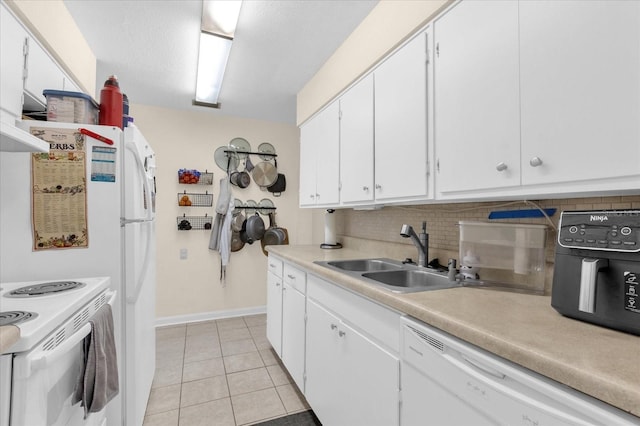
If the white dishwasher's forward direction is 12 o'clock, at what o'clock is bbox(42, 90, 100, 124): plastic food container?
The plastic food container is roughly at 1 o'clock from the white dishwasher.

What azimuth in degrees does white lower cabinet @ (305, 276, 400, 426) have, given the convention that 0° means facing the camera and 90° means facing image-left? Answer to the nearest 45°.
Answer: approximately 45°

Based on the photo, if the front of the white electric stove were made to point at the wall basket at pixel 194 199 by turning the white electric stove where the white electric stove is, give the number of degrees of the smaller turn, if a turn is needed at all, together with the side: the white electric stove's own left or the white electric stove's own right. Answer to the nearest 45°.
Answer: approximately 45° to the white electric stove's own left

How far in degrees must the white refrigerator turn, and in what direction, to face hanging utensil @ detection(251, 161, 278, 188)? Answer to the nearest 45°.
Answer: approximately 45° to its left

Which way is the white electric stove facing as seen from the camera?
to the viewer's right

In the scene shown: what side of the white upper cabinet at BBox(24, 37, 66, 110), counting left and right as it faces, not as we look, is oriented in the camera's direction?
right

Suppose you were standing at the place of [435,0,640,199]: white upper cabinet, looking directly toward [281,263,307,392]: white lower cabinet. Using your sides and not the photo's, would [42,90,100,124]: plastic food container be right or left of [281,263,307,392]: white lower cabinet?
left
